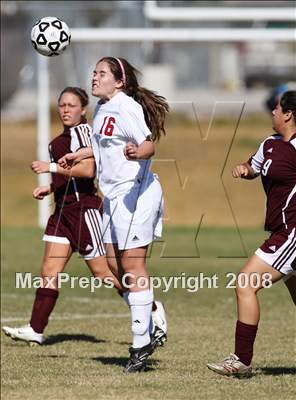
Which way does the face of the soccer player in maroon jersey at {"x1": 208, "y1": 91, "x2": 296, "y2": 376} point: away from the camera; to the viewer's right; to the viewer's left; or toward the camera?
to the viewer's left

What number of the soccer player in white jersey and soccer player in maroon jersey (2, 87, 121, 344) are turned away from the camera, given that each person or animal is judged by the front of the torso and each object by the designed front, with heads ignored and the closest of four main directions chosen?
0

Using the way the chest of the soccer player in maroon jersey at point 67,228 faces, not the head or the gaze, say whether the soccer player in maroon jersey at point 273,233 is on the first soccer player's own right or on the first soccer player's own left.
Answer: on the first soccer player's own left

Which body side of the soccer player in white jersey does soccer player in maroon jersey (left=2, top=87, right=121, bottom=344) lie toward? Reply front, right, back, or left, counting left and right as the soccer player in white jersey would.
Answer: right

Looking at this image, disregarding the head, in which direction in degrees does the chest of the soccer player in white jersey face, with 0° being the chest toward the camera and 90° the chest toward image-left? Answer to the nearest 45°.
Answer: approximately 45°
